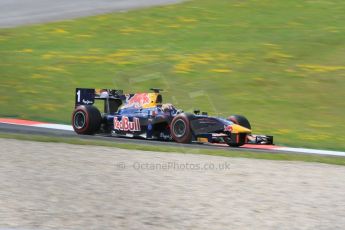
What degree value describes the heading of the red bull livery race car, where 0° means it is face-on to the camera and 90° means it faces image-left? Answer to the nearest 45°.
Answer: approximately 315°
